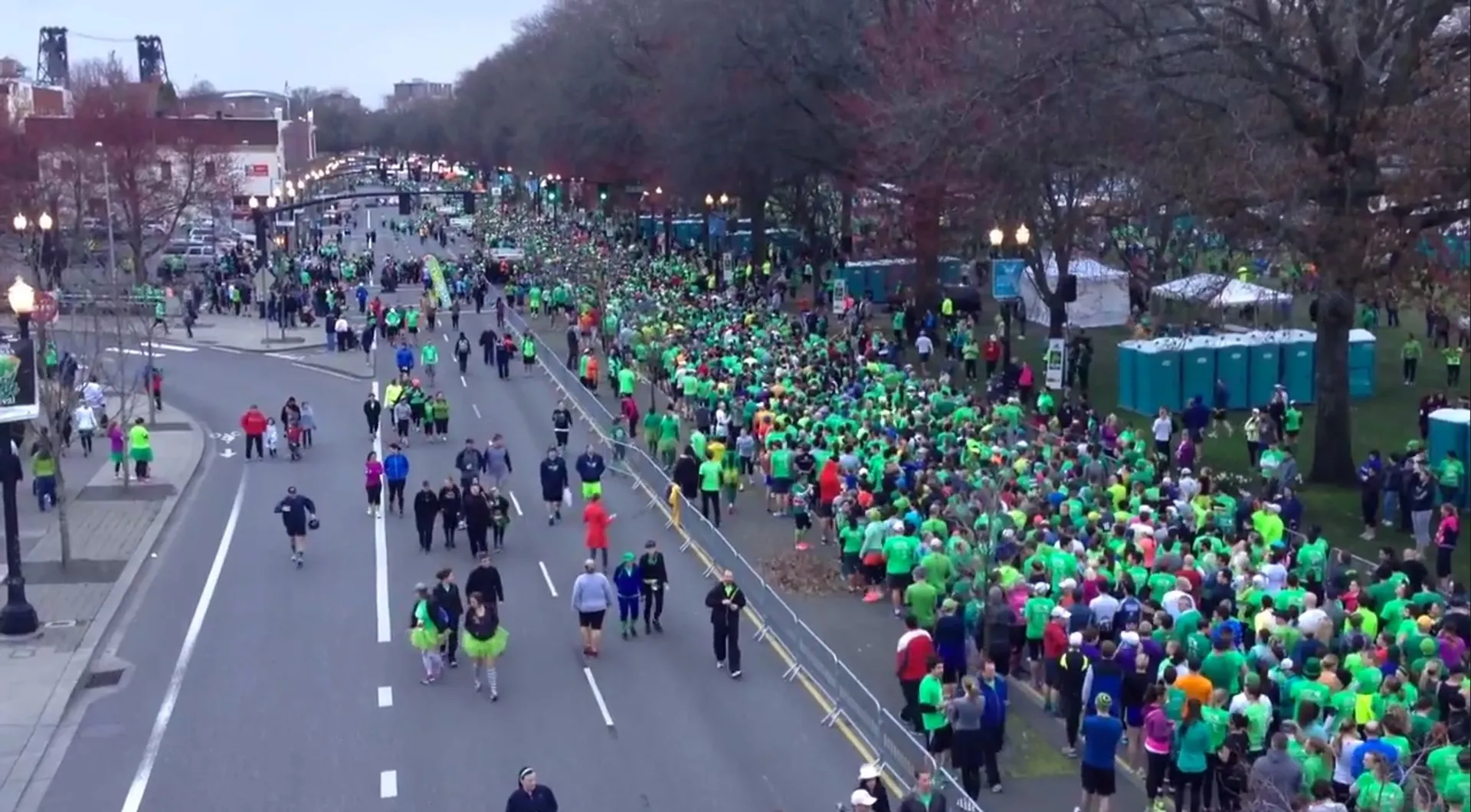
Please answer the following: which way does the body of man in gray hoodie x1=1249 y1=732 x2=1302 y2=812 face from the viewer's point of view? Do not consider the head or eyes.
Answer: away from the camera

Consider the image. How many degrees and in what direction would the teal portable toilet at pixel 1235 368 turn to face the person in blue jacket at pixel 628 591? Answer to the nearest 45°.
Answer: approximately 45° to its right

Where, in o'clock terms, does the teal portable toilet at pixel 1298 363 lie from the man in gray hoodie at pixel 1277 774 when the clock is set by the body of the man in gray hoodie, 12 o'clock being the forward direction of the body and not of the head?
The teal portable toilet is roughly at 12 o'clock from the man in gray hoodie.

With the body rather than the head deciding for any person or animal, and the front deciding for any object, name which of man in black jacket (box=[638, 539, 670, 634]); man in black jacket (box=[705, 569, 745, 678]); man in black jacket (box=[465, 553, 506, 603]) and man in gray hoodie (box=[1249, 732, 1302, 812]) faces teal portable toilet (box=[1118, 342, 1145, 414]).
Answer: the man in gray hoodie

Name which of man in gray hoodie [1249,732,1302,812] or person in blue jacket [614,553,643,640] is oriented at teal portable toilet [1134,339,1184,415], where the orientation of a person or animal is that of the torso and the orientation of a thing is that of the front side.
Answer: the man in gray hoodie

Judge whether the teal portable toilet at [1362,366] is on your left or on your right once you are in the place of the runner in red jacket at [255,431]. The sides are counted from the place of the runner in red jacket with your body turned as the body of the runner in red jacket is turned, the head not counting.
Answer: on your right
